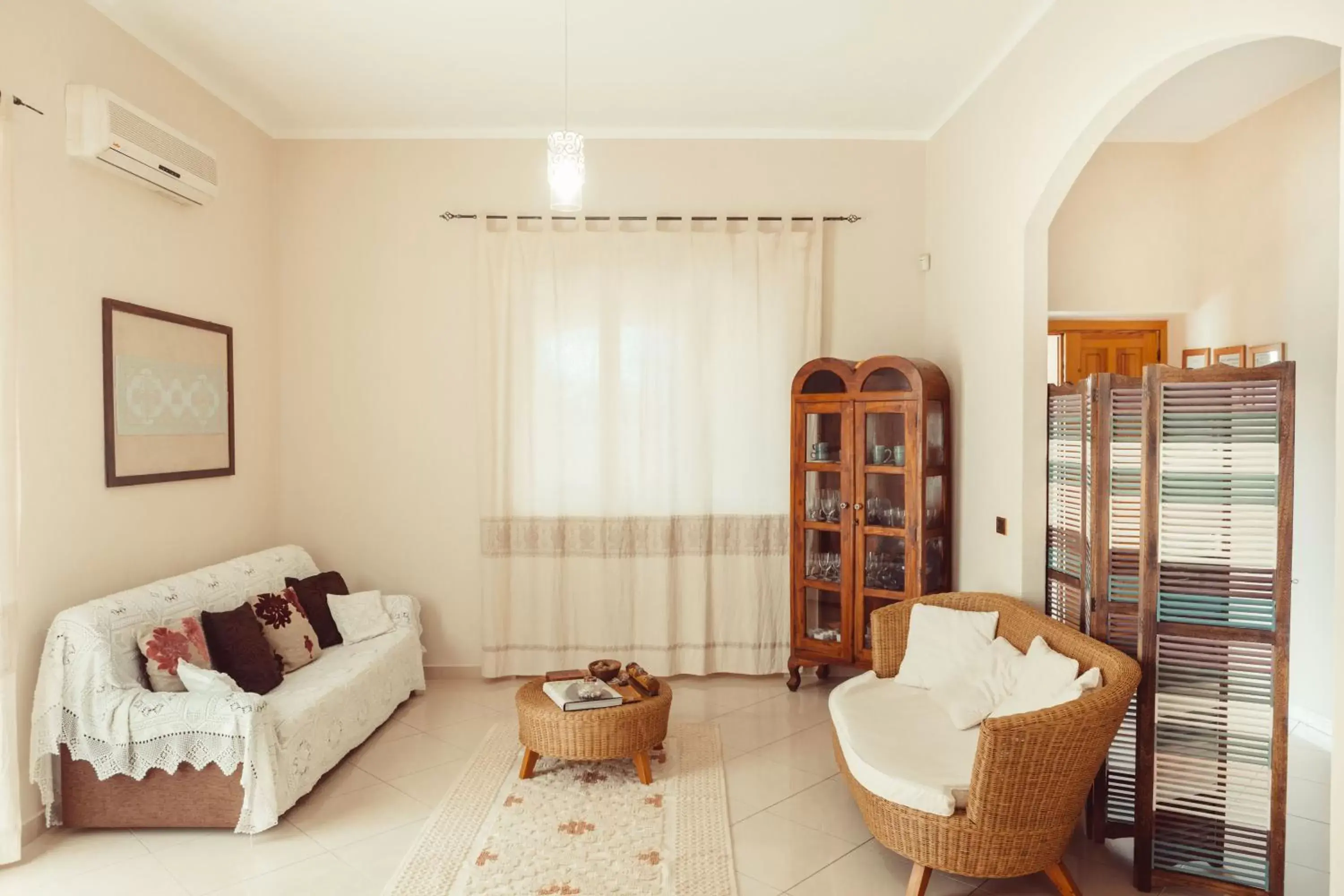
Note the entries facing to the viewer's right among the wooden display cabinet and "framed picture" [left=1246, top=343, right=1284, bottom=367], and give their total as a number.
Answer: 0

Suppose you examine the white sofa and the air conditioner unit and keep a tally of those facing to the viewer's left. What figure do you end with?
0

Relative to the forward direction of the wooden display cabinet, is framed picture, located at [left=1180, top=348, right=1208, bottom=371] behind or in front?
behind

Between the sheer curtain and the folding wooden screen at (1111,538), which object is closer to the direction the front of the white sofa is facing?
the folding wooden screen

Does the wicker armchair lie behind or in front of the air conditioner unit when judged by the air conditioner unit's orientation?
in front

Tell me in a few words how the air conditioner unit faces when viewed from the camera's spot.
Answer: facing the viewer and to the right of the viewer

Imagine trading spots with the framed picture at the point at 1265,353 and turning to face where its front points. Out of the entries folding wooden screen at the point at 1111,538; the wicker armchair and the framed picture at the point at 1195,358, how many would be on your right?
1

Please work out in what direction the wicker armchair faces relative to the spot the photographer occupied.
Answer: facing the viewer and to the left of the viewer

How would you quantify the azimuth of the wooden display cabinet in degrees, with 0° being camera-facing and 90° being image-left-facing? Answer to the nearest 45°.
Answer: approximately 45°

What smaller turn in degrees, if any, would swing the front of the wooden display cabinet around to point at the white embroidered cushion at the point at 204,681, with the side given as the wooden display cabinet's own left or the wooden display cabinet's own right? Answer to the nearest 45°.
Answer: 0° — it already faces it

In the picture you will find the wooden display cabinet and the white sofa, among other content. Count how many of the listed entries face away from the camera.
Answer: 0

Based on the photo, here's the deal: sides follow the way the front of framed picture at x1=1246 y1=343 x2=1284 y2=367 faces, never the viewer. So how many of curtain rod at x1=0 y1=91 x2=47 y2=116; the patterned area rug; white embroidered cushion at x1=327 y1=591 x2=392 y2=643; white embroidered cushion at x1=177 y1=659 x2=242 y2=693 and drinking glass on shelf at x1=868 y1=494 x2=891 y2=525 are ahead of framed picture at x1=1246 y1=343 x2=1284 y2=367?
5
